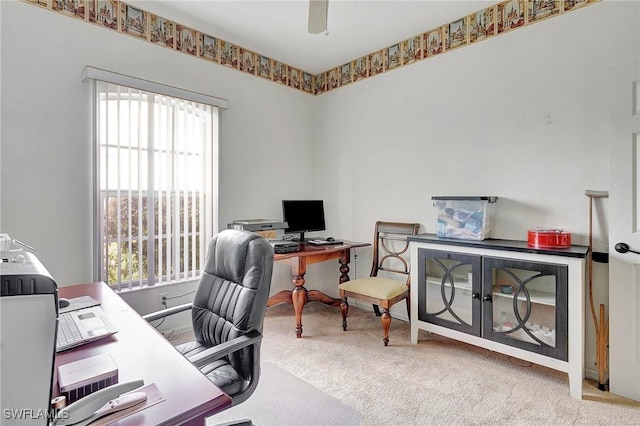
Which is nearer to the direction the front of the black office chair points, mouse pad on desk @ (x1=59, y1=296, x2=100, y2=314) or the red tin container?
the mouse pad on desk

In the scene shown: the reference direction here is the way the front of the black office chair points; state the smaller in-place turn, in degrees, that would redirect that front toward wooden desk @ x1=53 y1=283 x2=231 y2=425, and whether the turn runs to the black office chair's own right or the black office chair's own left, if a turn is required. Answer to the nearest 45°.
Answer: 0° — it already faces it

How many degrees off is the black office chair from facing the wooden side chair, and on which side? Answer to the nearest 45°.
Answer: approximately 180°

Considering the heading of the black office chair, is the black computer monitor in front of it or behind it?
behind

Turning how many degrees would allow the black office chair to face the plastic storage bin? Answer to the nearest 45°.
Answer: approximately 135° to its left

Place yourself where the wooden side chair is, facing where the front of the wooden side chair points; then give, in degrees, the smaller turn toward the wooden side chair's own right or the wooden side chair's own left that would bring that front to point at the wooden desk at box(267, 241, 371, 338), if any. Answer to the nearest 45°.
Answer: approximately 45° to the wooden side chair's own right

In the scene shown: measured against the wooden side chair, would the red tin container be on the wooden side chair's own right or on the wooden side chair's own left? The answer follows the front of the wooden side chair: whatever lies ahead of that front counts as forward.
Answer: on the wooden side chair's own left

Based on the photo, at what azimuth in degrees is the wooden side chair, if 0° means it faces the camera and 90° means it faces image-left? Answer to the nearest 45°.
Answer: approximately 45°

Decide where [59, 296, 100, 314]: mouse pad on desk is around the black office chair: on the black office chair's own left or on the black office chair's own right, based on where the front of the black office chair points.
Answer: on the black office chair's own right
